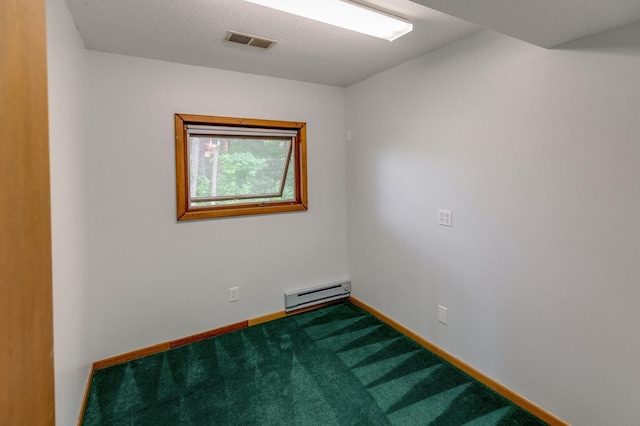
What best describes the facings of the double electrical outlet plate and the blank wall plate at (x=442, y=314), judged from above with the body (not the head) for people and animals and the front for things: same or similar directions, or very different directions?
same or similar directions

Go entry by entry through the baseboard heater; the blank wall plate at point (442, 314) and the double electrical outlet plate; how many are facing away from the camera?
0

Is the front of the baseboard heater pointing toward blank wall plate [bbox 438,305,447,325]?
yes

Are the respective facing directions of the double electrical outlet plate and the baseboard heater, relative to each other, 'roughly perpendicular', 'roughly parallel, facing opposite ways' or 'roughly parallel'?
roughly perpendicular

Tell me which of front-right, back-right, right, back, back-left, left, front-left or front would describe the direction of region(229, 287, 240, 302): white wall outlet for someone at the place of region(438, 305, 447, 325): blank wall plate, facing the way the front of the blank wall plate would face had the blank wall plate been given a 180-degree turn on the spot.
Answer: back-left

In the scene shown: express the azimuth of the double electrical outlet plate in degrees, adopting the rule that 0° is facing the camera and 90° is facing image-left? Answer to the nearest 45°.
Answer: approximately 45°

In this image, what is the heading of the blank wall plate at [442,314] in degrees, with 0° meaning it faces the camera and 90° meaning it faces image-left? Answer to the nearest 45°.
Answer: approximately 45°

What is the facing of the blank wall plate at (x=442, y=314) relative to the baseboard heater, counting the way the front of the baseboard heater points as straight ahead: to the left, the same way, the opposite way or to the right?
to the right

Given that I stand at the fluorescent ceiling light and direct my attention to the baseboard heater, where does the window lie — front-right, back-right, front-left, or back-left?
front-left

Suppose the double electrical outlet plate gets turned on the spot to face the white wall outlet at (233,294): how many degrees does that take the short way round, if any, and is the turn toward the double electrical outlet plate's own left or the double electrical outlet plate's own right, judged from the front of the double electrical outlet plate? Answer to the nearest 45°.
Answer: approximately 45° to the double electrical outlet plate's own right

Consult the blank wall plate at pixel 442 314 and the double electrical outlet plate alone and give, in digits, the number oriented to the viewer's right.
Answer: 0

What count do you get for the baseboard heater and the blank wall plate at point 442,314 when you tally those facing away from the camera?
0
